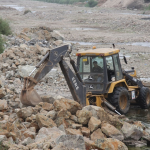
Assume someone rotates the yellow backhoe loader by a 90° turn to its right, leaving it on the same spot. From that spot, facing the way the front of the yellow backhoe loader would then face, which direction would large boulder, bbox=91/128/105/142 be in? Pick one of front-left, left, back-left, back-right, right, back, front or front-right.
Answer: front-right

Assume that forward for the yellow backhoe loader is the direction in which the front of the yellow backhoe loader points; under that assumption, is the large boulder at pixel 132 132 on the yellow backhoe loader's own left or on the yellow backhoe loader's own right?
on the yellow backhoe loader's own right

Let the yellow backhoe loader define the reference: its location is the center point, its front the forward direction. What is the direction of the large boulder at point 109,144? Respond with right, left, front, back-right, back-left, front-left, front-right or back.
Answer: back-right

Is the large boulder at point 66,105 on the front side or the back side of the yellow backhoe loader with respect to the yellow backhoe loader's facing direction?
on the back side

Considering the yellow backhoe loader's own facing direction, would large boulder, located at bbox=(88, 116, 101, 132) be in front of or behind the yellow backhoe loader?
behind

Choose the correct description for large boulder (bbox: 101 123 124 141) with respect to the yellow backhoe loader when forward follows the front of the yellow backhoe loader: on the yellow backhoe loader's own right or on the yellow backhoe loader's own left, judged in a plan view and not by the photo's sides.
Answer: on the yellow backhoe loader's own right

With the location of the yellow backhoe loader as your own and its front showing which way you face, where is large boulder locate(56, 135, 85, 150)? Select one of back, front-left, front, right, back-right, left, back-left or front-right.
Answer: back-right

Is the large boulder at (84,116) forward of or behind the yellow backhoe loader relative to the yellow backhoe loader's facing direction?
behind

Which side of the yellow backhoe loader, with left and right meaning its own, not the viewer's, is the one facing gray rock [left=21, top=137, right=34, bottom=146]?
back

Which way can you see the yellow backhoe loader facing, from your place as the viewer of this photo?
facing away from the viewer and to the right of the viewer

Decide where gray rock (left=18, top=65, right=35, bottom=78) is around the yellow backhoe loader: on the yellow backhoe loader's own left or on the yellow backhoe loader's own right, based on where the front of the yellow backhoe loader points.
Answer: on the yellow backhoe loader's own left
